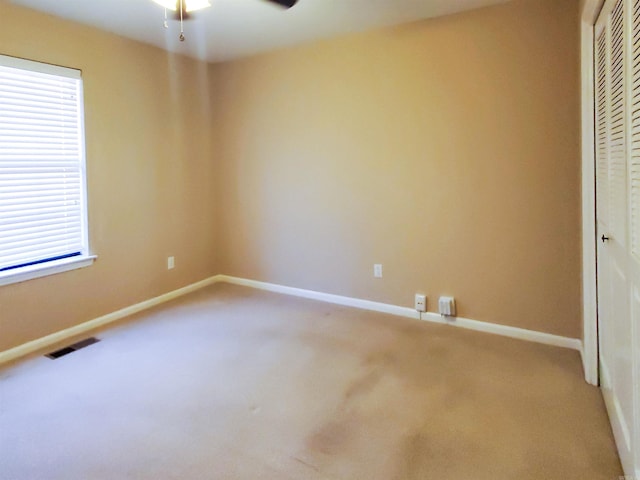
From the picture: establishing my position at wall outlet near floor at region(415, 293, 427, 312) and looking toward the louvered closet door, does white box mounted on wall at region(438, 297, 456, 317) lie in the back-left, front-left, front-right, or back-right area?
front-left

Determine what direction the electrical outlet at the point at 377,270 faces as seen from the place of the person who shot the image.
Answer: facing the viewer

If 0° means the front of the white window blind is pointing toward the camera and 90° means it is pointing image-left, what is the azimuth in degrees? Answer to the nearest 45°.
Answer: approximately 315°

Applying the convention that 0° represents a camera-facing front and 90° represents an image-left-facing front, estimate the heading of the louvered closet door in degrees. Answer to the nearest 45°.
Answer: approximately 90°

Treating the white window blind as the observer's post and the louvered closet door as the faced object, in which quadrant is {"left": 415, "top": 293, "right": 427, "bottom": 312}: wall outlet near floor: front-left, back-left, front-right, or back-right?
front-left

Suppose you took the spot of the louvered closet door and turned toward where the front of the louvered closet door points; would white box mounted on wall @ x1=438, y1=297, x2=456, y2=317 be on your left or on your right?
on your right

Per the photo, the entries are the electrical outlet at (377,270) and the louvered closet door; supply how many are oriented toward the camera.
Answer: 1

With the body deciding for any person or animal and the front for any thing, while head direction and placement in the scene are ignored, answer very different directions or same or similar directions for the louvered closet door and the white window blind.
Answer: very different directions
